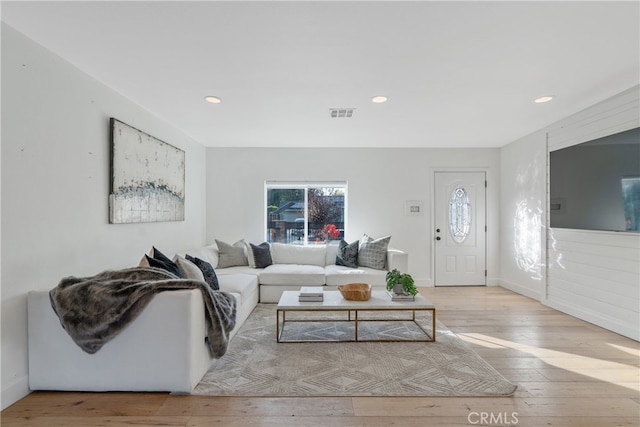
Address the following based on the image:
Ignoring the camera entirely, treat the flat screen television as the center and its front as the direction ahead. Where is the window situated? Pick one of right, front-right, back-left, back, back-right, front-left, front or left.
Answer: front-right

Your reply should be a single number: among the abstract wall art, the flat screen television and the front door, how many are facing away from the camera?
0

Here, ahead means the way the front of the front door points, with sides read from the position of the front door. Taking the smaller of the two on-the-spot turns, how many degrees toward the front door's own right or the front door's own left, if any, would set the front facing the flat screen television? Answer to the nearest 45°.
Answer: approximately 45° to the front door's own left

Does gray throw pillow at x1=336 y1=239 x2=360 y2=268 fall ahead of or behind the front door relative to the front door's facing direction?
ahead

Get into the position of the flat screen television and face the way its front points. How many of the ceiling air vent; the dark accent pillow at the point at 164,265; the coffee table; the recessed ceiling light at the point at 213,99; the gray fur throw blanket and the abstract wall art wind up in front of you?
6

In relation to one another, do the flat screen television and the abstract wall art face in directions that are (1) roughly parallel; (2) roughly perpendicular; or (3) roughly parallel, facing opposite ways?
roughly parallel, facing opposite ways

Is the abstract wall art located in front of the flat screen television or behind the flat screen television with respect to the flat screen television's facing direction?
in front

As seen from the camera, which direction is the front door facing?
toward the camera

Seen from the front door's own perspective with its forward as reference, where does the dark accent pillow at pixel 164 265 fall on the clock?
The dark accent pillow is roughly at 1 o'clock from the front door.

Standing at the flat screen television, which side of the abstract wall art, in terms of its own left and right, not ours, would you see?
front

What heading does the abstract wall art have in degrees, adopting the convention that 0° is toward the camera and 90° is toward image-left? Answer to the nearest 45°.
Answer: approximately 315°

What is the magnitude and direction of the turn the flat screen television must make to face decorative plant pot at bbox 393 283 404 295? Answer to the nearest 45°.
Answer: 0° — it already faces it

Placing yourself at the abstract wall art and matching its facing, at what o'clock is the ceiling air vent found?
The ceiling air vent is roughly at 11 o'clock from the abstract wall art.

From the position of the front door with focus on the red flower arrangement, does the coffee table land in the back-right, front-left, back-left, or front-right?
front-left

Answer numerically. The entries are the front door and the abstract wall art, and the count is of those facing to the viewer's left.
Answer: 0

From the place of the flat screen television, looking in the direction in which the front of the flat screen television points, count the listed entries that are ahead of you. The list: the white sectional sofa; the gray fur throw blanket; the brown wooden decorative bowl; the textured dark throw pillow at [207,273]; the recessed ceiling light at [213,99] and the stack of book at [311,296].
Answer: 6

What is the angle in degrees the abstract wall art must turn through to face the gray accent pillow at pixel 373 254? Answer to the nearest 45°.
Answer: approximately 45° to its left

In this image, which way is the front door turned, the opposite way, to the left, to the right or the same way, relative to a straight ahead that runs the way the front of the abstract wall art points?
to the right
